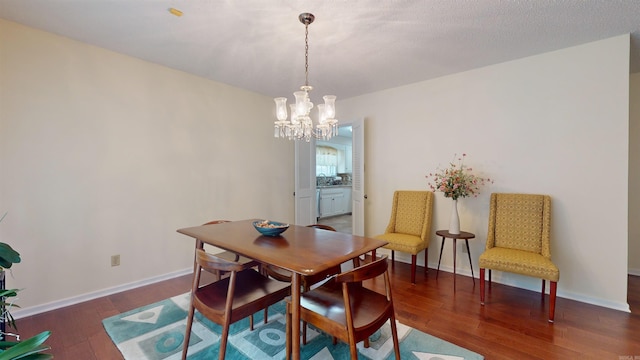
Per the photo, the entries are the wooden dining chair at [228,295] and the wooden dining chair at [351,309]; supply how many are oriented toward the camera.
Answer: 0

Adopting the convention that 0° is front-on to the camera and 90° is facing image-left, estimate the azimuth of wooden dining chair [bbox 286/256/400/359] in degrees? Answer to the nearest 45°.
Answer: approximately 135°

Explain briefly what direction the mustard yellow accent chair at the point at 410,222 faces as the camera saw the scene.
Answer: facing the viewer and to the left of the viewer

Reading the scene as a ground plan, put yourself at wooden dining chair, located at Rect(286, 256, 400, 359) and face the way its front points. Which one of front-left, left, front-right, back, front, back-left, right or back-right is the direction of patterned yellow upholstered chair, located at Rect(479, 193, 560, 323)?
right

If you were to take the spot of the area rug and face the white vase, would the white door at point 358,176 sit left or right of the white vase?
left

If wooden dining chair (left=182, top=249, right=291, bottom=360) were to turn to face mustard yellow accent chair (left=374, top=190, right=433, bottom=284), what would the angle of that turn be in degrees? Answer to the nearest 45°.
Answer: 0° — it already faces it

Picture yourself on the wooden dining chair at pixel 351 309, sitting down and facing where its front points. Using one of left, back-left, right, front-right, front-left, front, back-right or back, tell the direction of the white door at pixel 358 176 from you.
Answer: front-right

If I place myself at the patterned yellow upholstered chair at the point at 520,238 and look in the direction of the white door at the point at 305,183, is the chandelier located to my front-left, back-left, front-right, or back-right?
front-left

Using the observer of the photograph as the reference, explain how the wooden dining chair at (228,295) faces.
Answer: facing away from the viewer and to the right of the viewer

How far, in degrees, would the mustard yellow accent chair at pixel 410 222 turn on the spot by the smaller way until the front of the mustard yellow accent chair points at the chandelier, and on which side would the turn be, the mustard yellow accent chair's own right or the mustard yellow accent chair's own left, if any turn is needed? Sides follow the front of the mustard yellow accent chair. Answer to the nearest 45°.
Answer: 0° — it already faces it

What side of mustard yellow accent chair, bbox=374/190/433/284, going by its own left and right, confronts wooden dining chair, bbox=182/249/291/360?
front

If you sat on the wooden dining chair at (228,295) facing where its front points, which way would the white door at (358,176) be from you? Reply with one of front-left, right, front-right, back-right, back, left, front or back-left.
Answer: front

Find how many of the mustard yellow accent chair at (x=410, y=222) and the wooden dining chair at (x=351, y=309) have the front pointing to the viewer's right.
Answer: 0

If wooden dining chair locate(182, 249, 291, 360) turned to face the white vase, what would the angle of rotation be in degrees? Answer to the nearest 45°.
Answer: approximately 45° to its right

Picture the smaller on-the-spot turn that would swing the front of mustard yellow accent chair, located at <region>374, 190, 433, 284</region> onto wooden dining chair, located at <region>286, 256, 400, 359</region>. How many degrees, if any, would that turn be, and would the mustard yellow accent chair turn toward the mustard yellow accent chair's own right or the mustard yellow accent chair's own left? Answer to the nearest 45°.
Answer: approximately 45° to the mustard yellow accent chair's own left

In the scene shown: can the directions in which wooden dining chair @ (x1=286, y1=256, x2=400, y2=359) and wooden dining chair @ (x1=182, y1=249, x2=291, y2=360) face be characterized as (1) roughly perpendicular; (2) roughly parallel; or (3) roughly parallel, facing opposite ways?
roughly perpendicular

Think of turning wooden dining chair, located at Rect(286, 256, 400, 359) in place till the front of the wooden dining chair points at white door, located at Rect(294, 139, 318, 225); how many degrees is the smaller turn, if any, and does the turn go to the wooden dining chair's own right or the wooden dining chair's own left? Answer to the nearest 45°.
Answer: approximately 45° to the wooden dining chair's own right
